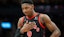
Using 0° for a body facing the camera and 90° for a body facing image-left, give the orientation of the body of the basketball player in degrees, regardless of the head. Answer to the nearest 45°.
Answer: approximately 45°
